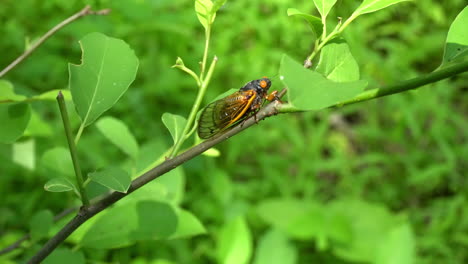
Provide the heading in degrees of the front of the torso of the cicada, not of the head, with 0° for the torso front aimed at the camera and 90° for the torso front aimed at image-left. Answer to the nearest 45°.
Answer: approximately 270°
